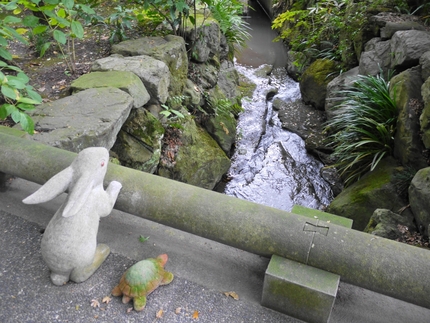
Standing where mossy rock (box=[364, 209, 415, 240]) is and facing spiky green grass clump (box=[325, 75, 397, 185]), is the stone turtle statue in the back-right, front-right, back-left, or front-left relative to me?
back-left

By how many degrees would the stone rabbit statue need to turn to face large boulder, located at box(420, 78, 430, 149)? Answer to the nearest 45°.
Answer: approximately 45° to its right

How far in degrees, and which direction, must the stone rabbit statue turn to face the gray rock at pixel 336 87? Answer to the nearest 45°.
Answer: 0° — it already faces it

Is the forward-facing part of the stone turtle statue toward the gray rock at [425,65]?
yes

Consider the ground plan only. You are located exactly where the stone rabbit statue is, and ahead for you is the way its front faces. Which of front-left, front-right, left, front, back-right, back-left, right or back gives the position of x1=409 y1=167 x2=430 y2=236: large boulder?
front-right

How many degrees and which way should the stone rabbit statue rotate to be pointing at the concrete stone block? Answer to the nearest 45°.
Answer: approximately 90° to its right

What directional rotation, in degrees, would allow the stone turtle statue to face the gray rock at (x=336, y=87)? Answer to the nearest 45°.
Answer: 0° — it already faces it

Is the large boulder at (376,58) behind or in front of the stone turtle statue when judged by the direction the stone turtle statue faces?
in front

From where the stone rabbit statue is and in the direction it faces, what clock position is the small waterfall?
The small waterfall is roughly at 12 o'clock from the stone rabbit statue.

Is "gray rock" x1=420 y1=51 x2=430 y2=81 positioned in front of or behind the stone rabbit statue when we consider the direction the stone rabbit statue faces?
in front

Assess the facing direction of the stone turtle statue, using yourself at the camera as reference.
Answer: facing away from the viewer and to the right of the viewer
